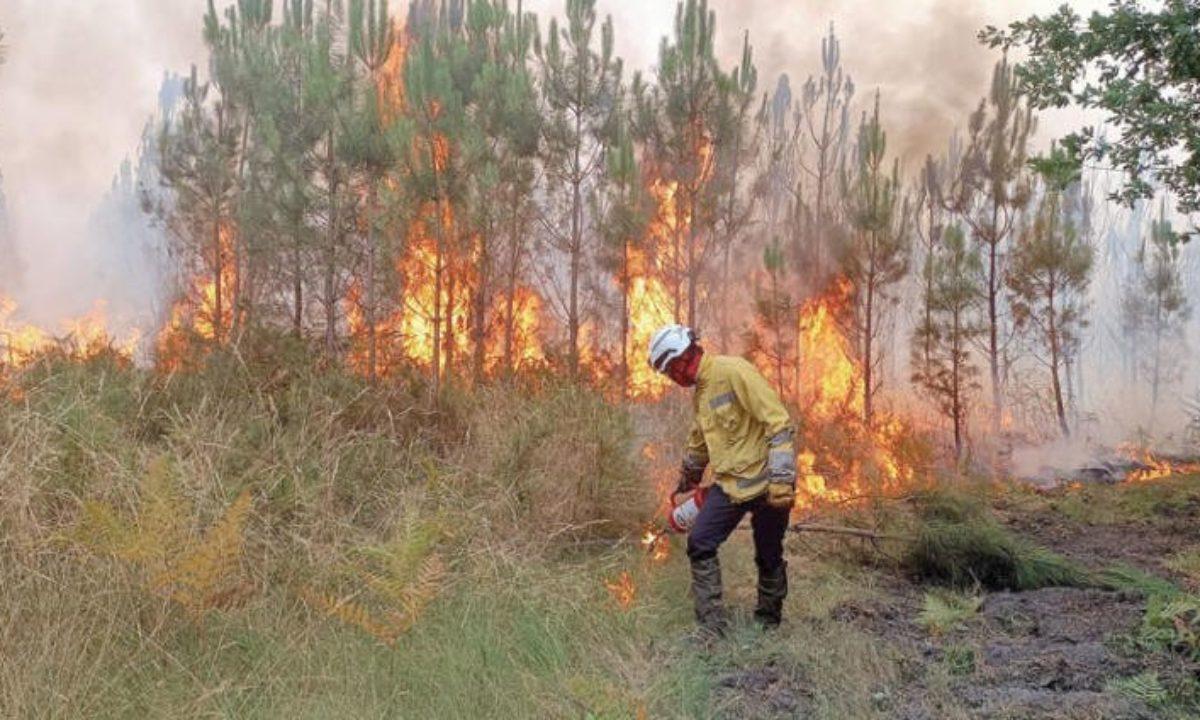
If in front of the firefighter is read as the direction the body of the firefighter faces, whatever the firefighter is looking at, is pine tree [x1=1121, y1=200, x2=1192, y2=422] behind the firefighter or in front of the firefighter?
behind

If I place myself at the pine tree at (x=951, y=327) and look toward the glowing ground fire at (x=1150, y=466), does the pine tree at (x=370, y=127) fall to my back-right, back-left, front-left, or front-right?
back-right

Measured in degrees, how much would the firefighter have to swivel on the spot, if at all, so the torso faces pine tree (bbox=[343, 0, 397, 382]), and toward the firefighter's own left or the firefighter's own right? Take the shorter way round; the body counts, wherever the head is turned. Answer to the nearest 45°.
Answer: approximately 90° to the firefighter's own right

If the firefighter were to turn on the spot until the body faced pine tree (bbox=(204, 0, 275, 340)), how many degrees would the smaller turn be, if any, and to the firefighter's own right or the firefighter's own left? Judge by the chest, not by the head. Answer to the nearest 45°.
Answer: approximately 90° to the firefighter's own right

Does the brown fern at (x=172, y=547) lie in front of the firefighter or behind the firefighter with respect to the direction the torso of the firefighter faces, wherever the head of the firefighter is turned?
in front

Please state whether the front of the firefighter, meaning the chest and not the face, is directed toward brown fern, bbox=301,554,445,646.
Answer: yes

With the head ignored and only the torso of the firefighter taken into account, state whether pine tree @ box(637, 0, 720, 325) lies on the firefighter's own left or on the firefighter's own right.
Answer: on the firefighter's own right

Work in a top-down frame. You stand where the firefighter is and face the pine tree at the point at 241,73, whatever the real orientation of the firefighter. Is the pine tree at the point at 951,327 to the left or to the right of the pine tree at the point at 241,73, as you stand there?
right

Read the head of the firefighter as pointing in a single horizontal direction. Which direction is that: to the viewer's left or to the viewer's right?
to the viewer's left

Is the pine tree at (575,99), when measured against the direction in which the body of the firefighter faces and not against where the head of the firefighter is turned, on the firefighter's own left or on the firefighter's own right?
on the firefighter's own right

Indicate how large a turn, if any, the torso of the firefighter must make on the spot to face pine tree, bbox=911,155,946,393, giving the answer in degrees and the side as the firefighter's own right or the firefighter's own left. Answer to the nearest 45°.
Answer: approximately 135° to the firefighter's own right

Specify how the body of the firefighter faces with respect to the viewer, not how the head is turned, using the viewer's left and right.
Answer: facing the viewer and to the left of the viewer
